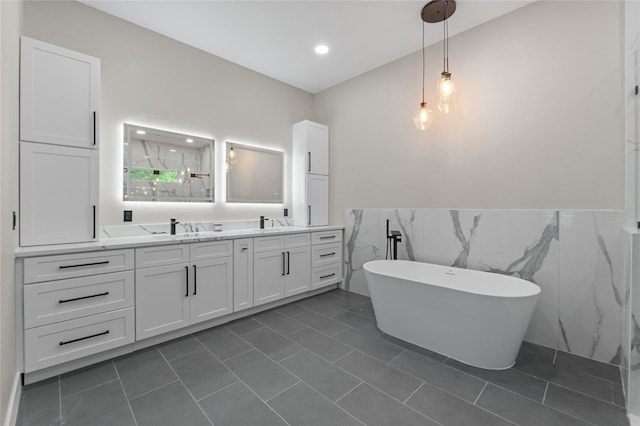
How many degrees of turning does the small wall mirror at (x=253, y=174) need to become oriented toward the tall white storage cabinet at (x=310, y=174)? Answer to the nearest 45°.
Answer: approximately 45° to its left

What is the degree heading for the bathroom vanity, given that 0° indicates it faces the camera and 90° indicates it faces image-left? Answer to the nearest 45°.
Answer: approximately 315°

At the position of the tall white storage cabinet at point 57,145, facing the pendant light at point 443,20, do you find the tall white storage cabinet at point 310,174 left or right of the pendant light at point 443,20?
left

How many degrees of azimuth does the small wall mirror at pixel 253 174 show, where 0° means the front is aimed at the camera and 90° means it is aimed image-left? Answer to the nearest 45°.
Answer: approximately 315°

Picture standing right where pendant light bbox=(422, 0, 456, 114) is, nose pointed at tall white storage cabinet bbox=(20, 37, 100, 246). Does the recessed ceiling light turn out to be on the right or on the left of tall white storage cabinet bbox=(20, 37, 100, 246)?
right

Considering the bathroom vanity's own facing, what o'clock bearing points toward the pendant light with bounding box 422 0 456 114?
The pendant light is roughly at 11 o'clock from the bathroom vanity.
